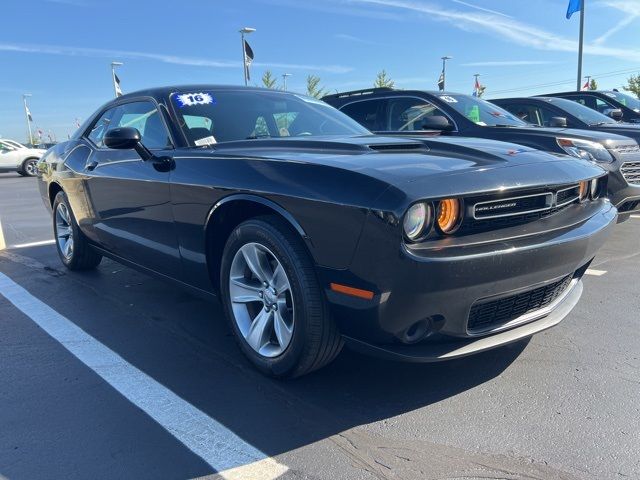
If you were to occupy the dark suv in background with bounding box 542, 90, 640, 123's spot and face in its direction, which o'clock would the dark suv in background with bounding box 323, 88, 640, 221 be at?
the dark suv in background with bounding box 323, 88, 640, 221 is roughly at 2 o'clock from the dark suv in background with bounding box 542, 90, 640, 123.

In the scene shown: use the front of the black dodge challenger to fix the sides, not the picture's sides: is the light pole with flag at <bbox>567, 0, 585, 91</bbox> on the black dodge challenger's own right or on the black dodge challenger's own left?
on the black dodge challenger's own left

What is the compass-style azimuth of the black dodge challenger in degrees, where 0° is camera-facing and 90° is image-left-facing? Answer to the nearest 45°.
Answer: approximately 315°

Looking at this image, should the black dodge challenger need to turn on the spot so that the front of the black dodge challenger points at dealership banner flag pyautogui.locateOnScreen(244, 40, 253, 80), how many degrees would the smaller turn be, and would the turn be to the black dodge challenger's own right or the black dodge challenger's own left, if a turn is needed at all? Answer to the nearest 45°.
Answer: approximately 135° to the black dodge challenger's own left

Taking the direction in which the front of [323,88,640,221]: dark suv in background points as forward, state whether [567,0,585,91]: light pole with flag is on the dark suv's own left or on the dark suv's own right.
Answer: on the dark suv's own left

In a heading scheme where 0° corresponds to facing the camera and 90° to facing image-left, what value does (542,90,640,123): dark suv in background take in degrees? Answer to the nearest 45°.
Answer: approximately 315°

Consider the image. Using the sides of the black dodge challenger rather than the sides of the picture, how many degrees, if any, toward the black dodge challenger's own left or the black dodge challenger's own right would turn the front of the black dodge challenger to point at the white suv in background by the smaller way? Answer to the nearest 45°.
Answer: approximately 180°
